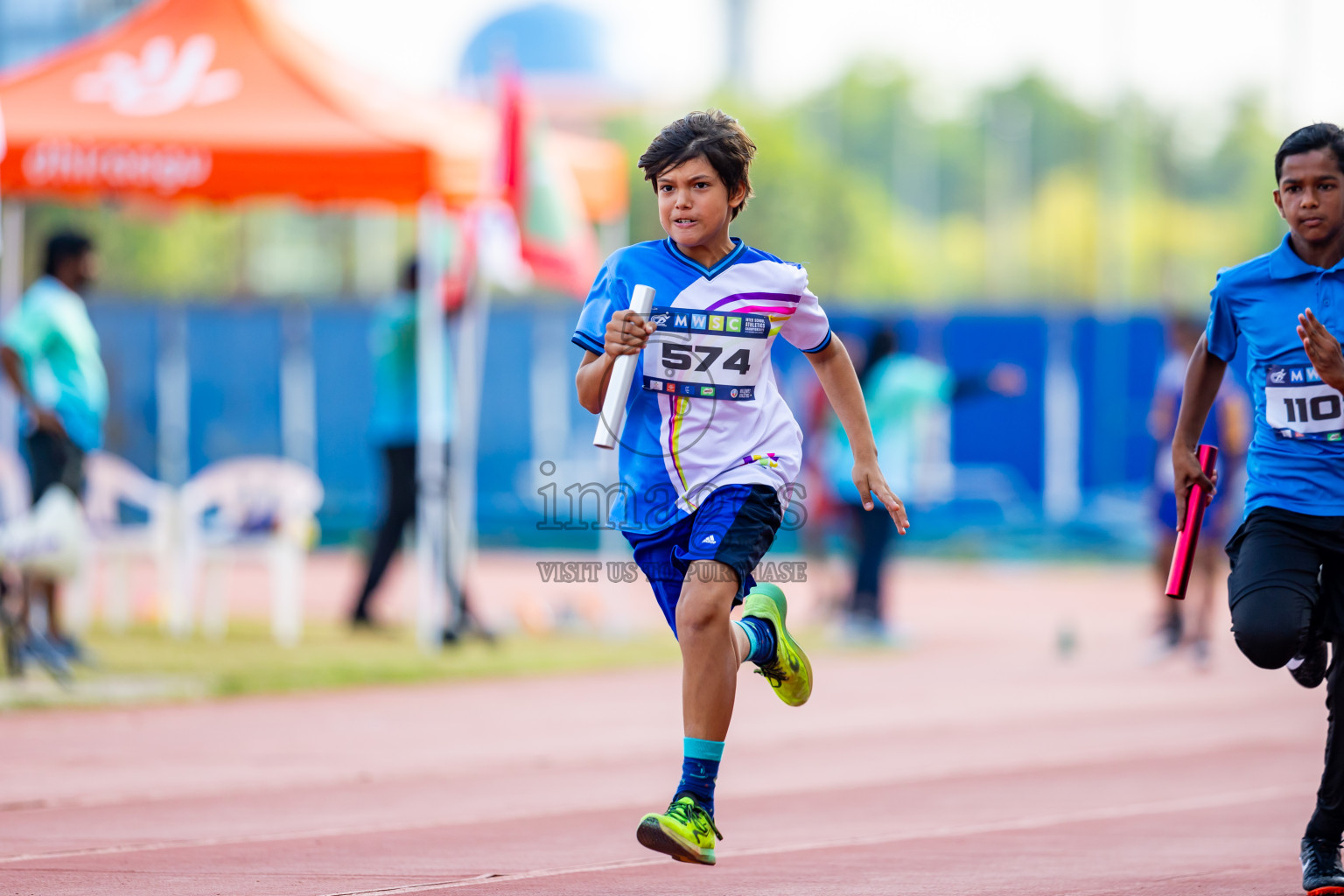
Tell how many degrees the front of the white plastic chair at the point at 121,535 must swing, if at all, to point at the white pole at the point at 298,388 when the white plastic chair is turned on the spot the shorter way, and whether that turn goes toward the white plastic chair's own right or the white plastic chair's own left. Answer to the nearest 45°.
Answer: approximately 135° to the white plastic chair's own left

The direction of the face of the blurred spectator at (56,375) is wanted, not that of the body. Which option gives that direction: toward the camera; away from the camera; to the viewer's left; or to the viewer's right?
to the viewer's right

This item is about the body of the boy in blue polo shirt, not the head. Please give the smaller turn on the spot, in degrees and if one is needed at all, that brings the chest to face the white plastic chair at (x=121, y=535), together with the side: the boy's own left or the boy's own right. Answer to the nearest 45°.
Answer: approximately 135° to the boy's own right

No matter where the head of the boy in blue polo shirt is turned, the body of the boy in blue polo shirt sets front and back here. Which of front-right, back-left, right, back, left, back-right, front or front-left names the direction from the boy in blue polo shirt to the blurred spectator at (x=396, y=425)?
back-right
